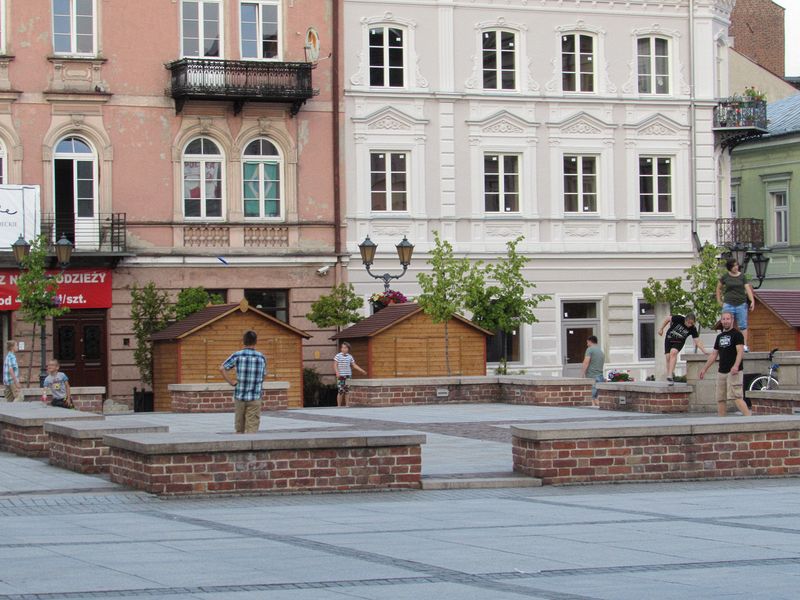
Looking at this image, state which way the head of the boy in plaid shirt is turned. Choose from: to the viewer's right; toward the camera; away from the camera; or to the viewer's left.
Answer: away from the camera

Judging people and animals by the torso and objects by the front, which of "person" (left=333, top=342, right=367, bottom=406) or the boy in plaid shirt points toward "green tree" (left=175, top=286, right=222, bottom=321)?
the boy in plaid shirt

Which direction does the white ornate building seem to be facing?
toward the camera

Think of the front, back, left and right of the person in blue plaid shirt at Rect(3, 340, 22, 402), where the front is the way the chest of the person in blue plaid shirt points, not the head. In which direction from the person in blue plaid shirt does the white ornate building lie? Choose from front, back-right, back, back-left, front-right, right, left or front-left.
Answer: front-left

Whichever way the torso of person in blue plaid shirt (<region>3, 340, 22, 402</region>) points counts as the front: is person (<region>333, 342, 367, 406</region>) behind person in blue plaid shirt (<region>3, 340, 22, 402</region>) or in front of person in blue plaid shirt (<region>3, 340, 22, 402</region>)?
in front

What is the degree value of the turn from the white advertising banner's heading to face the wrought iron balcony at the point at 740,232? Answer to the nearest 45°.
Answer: approximately 90° to its left

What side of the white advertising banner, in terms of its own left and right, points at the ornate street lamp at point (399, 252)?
left

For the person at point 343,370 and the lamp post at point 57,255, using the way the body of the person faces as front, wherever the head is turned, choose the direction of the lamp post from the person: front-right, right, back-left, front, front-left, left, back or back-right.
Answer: right

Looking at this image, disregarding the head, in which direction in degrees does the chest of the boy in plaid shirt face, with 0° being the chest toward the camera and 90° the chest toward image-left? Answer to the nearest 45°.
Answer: approximately 180°

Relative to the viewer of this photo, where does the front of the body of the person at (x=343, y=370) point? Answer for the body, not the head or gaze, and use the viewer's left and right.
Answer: facing the viewer

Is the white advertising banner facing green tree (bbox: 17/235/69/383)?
yes

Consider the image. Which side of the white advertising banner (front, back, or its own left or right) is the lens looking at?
front

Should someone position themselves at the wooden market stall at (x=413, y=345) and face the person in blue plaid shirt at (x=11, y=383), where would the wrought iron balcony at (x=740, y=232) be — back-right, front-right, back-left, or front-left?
back-right

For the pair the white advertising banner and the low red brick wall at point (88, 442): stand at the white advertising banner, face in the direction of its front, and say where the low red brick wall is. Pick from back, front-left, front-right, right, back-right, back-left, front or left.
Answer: front

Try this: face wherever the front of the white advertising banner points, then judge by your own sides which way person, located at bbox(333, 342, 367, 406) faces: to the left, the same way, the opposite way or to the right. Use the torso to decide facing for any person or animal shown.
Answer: the same way

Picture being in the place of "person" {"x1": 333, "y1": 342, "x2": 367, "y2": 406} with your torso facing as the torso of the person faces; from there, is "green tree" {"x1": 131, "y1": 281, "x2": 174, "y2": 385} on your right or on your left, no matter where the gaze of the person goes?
on your right
